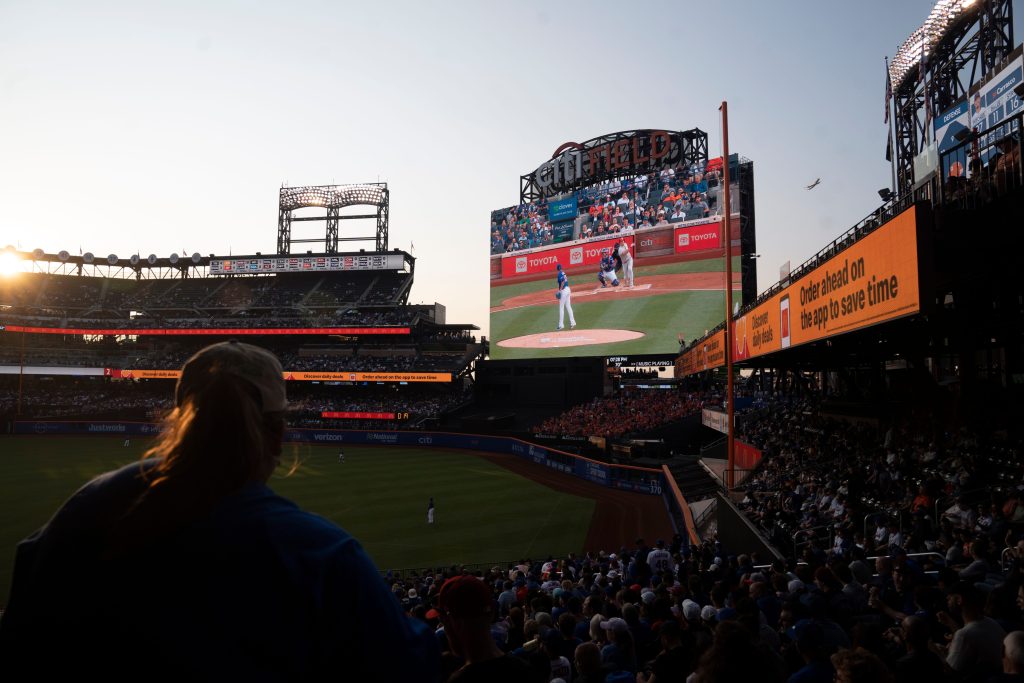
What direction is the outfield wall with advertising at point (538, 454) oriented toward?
toward the camera

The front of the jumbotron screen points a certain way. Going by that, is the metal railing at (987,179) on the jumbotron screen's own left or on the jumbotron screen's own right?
on the jumbotron screen's own left

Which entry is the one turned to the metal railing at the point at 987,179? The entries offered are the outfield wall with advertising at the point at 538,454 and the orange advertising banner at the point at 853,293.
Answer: the outfield wall with advertising

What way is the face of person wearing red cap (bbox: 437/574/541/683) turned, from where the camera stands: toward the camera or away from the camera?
away from the camera

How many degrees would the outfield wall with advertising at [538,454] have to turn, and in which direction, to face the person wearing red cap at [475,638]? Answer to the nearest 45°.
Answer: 0° — it already faces them

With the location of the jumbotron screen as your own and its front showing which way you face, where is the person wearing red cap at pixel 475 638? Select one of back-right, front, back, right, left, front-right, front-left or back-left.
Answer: front-left

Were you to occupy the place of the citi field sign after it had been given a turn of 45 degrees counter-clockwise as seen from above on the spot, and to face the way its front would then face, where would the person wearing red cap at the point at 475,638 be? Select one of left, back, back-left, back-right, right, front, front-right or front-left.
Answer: front

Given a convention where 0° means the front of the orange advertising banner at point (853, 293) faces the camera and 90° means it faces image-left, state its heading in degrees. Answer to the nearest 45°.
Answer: approximately 45°

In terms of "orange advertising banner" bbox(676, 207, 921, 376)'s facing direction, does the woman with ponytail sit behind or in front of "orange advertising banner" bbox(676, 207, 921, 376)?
in front

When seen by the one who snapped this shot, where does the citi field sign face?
facing the viewer and to the left of the viewer

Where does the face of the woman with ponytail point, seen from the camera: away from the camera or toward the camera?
away from the camera
